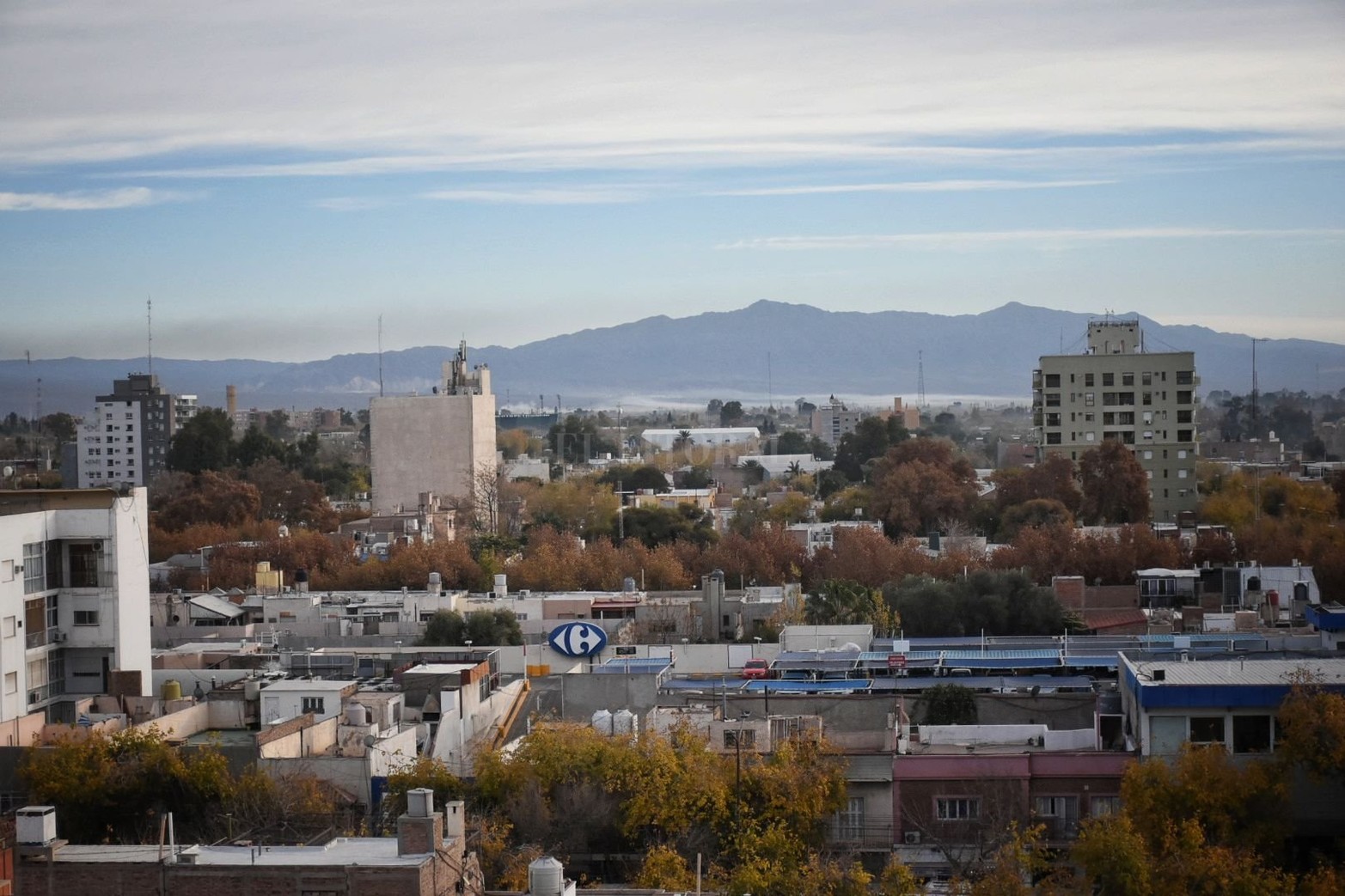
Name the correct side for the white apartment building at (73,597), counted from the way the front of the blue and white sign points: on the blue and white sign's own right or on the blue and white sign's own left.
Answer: on the blue and white sign's own right

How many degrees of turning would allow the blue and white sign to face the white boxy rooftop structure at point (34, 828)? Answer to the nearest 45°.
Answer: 0° — it already faces it

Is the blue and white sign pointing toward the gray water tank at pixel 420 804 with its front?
yes

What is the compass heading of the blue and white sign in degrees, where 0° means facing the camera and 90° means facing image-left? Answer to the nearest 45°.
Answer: approximately 0°

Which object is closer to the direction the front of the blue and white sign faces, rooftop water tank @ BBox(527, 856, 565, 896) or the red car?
the rooftop water tank

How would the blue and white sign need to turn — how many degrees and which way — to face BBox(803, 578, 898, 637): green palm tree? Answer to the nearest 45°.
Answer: approximately 135° to its left

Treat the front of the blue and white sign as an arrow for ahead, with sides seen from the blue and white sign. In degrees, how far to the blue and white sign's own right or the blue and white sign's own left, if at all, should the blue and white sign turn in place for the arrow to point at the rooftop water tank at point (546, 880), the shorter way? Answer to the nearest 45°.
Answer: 0° — it already faces it

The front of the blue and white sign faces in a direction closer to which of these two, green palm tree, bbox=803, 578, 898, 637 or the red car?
the red car

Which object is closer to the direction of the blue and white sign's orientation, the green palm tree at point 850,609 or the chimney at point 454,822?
the chimney

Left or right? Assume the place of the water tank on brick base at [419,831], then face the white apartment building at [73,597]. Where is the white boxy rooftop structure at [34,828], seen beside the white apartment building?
left

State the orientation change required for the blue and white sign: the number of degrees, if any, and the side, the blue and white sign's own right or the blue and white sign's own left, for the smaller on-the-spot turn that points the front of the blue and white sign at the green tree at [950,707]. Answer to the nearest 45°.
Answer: approximately 45° to the blue and white sign's own left

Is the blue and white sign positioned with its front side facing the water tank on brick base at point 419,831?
yes
